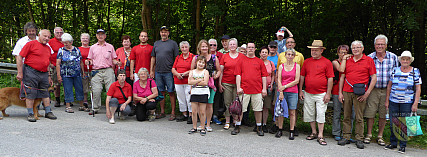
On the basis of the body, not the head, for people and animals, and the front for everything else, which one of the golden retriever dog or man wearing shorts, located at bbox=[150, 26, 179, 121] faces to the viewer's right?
the golden retriever dog

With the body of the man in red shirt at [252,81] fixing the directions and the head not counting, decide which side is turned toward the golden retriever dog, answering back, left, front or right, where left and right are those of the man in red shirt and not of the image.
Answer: right

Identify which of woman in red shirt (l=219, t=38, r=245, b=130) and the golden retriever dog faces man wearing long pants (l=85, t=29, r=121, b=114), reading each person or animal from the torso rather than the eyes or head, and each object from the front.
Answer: the golden retriever dog

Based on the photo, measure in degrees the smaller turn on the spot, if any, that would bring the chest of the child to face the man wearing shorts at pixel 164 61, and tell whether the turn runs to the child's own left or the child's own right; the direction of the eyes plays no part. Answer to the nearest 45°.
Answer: approximately 135° to the child's own right

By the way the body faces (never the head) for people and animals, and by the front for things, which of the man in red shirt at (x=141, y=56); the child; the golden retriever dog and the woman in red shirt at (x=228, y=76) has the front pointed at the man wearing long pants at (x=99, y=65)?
the golden retriever dog

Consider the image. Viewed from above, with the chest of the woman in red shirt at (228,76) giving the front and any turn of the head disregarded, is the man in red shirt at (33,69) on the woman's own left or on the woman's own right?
on the woman's own right

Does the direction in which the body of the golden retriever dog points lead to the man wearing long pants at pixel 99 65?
yes

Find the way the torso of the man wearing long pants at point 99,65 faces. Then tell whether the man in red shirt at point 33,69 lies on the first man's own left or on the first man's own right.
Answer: on the first man's own right
